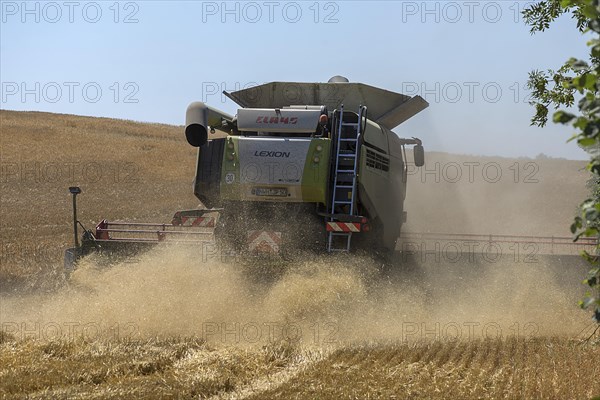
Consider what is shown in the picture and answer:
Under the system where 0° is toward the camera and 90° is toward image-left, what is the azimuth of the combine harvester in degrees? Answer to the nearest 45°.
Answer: approximately 180°
